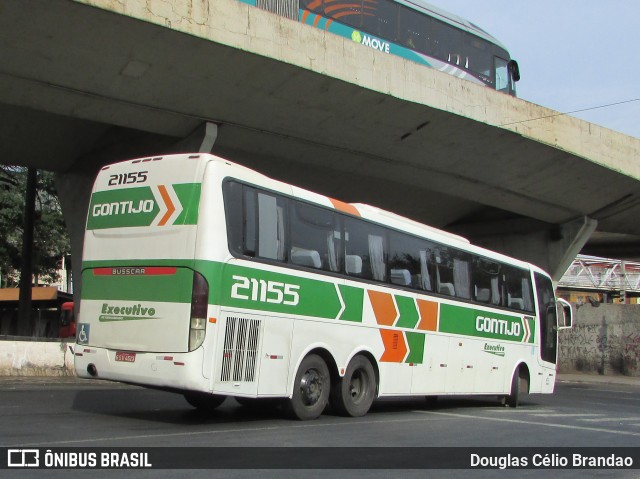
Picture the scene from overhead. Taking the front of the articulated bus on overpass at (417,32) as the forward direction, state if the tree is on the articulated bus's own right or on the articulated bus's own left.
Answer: on the articulated bus's own left

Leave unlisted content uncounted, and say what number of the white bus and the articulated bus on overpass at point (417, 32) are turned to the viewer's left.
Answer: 0

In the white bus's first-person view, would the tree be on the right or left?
on its left

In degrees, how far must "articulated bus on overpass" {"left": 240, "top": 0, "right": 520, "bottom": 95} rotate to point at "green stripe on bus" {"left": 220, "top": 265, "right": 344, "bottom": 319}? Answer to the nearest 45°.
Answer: approximately 135° to its right

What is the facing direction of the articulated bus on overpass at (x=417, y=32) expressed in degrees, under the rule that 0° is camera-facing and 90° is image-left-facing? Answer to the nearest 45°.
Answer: approximately 225°

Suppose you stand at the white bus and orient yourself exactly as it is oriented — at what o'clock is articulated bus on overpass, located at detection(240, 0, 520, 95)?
The articulated bus on overpass is roughly at 11 o'clock from the white bus.

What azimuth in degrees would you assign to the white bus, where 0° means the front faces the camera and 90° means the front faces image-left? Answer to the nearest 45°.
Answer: approximately 225°
